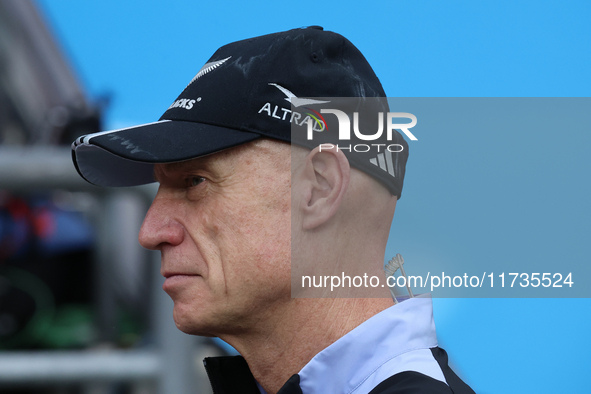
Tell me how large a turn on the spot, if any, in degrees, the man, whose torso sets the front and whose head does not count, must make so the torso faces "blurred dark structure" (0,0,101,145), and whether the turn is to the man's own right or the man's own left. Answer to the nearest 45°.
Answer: approximately 45° to the man's own right

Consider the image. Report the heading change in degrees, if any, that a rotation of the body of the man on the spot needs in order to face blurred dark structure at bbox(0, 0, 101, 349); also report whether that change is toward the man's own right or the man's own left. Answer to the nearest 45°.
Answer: approximately 45° to the man's own right

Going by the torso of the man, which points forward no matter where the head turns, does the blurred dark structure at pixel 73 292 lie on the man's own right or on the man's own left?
on the man's own right

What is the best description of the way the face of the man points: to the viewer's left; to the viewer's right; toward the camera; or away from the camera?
to the viewer's left

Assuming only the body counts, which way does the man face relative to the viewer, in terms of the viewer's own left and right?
facing to the left of the viewer
